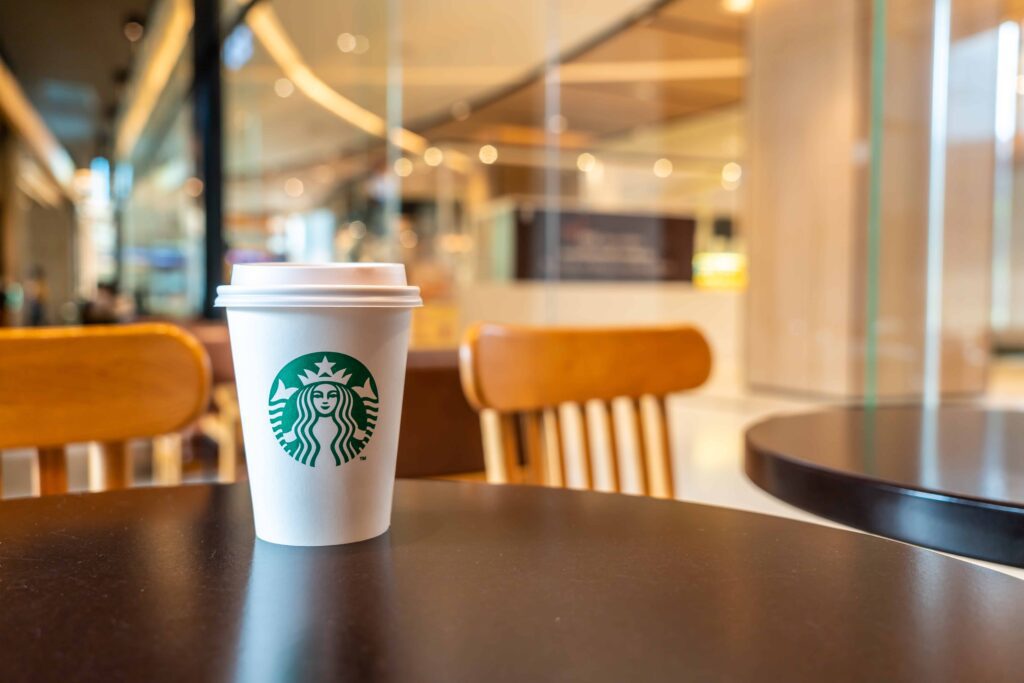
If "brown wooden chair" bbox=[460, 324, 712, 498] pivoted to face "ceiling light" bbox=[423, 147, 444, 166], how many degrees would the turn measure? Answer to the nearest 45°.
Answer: approximately 135° to its left

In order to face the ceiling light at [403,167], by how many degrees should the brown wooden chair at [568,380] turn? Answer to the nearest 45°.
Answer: approximately 135° to its left

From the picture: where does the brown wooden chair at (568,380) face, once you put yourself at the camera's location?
facing the viewer and to the right of the viewer

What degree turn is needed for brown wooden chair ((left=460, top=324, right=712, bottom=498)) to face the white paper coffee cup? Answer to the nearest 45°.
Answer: approximately 45° to its right

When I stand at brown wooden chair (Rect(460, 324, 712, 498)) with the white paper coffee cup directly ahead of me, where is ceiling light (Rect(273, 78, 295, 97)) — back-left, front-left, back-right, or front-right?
back-right

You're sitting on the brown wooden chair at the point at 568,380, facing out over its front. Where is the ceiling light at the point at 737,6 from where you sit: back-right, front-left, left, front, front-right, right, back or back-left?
back-left

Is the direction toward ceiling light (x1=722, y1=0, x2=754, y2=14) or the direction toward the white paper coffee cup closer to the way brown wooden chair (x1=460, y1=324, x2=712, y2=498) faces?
the white paper coffee cup
